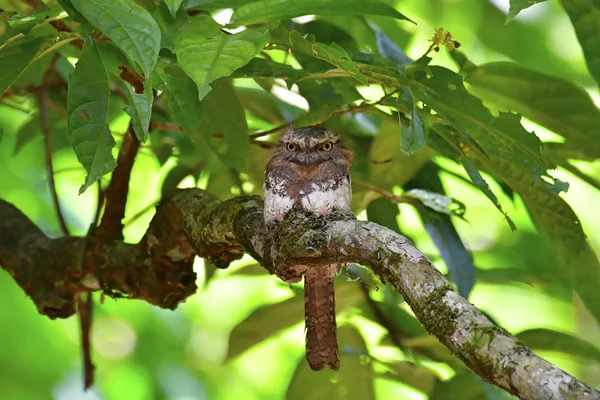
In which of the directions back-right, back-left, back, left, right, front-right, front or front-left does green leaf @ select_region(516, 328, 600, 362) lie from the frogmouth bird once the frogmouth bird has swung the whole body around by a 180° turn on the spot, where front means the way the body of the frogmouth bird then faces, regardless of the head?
right

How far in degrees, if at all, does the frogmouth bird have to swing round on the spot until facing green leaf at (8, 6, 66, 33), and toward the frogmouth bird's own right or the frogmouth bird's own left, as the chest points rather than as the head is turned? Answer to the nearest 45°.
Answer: approximately 45° to the frogmouth bird's own right

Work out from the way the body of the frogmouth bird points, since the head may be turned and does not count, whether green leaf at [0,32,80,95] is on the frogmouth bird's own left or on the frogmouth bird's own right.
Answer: on the frogmouth bird's own right

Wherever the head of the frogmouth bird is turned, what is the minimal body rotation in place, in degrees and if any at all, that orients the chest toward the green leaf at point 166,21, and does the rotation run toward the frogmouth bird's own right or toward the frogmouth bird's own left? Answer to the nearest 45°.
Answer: approximately 45° to the frogmouth bird's own right

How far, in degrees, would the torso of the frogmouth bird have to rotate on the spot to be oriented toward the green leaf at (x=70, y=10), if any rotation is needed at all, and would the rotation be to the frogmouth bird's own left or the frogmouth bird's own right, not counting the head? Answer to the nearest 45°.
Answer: approximately 45° to the frogmouth bird's own right

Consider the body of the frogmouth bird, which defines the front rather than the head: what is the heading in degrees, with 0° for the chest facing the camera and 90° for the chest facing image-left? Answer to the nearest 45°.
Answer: approximately 0°
